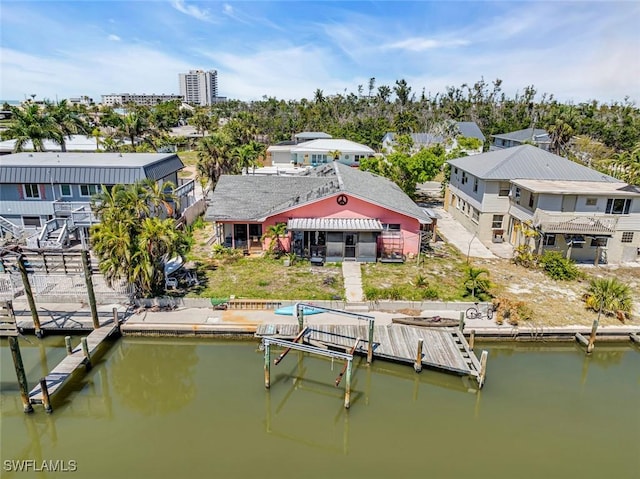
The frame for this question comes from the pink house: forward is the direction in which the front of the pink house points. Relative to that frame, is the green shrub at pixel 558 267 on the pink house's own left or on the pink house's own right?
on the pink house's own left

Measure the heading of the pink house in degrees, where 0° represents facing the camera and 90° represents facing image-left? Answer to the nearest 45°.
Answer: approximately 0°

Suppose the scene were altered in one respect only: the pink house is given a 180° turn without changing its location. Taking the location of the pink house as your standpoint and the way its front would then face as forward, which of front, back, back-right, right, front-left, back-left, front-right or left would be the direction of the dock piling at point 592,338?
back-right

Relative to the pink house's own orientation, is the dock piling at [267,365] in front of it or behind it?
in front

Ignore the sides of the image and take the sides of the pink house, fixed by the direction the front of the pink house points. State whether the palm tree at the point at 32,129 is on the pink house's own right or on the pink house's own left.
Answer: on the pink house's own right

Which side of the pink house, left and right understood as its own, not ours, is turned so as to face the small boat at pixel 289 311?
front

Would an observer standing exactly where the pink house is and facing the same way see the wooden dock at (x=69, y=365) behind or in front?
in front

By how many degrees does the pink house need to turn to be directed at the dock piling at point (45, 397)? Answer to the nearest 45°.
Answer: approximately 45° to its right

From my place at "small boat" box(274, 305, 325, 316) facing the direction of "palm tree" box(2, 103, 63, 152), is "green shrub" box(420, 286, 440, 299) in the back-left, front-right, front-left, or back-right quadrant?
back-right

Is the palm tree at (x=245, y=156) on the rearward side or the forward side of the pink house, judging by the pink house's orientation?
on the rearward side

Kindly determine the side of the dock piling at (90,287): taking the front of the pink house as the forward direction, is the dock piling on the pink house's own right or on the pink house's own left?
on the pink house's own right

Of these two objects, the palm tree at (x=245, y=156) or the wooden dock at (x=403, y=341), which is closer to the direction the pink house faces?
the wooden dock

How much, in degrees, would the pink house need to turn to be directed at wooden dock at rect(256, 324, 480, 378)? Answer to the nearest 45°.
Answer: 0° — it already faces it

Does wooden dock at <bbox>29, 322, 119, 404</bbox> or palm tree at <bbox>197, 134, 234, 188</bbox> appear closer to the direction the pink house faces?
the wooden dock
